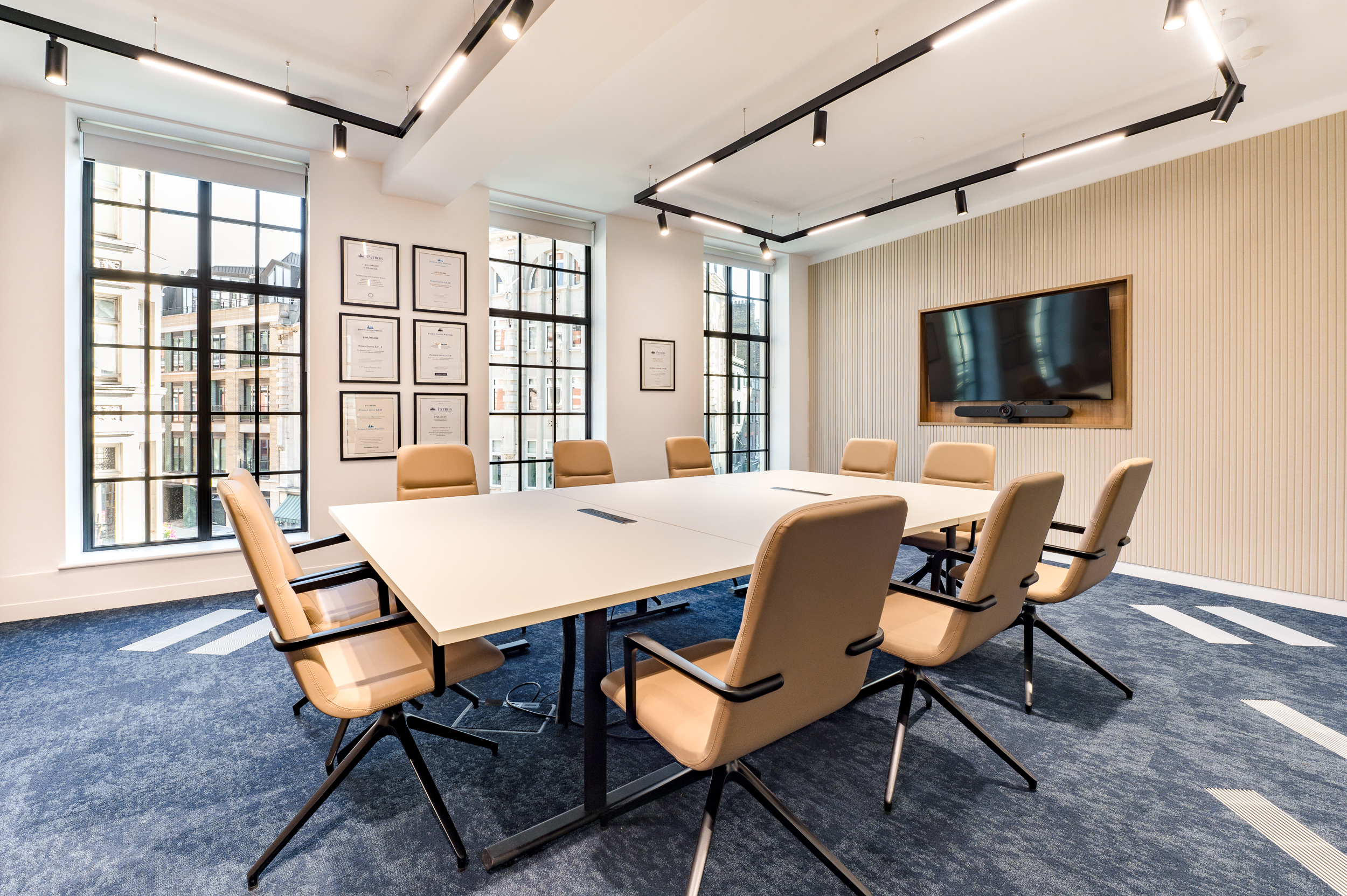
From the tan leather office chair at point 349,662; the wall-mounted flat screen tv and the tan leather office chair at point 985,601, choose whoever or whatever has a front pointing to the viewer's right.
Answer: the tan leather office chair at point 349,662

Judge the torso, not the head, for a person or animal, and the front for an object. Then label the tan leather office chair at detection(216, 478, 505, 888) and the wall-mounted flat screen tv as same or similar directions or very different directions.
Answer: very different directions

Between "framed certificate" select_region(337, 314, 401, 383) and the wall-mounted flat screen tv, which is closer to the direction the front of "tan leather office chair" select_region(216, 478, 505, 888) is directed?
the wall-mounted flat screen tv

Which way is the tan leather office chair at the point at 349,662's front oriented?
to the viewer's right

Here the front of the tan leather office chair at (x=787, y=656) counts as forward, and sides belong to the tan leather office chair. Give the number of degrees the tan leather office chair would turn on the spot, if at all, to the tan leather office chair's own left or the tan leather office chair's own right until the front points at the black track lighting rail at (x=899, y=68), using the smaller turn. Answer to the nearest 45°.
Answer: approximately 45° to the tan leather office chair's own right

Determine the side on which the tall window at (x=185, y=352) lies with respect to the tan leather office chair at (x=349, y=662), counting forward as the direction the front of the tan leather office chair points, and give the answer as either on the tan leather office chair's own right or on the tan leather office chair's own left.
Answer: on the tan leather office chair's own left

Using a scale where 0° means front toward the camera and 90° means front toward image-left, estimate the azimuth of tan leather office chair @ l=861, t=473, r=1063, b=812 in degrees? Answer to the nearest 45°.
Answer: approximately 135°

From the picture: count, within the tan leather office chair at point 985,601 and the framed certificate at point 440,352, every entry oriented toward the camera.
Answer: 1

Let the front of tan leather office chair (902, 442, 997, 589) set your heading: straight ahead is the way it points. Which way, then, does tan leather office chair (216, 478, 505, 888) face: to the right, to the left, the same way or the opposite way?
the opposite way

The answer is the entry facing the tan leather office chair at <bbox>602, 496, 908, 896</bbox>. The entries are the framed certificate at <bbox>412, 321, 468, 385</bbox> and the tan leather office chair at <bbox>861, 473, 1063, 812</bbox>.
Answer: the framed certificate
